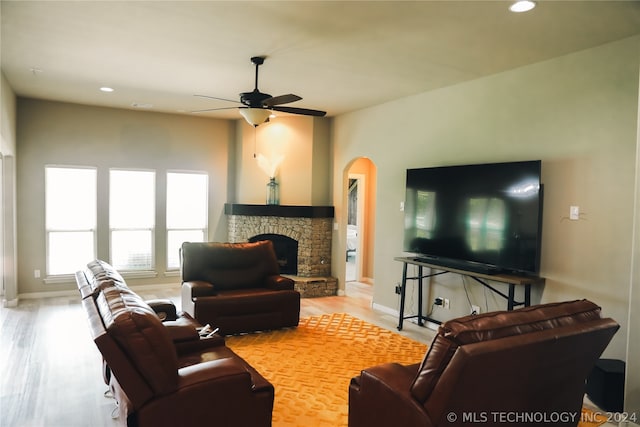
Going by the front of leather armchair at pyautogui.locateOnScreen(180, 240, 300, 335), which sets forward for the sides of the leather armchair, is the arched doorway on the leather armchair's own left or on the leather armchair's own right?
on the leather armchair's own left

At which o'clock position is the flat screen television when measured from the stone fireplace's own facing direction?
The flat screen television is roughly at 11 o'clock from the stone fireplace.

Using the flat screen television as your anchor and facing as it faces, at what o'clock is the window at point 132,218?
The window is roughly at 2 o'clock from the flat screen television.

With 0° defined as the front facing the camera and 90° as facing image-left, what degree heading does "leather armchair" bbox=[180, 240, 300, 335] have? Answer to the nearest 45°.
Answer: approximately 315°

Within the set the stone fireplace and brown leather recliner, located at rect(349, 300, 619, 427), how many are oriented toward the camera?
1

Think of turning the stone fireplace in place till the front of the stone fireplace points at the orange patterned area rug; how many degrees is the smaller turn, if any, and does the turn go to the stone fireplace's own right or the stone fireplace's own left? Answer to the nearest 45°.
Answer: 0° — it already faces it

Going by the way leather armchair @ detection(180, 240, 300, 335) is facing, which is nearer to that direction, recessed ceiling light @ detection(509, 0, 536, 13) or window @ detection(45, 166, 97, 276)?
the recessed ceiling light

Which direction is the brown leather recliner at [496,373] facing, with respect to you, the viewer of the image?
facing away from the viewer and to the left of the viewer

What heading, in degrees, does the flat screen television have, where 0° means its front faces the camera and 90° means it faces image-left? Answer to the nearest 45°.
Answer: approximately 45°

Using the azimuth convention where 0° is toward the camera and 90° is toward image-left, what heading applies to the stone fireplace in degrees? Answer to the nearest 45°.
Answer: approximately 0°

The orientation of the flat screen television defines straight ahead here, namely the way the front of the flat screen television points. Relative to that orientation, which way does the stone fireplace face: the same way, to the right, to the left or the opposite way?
to the left

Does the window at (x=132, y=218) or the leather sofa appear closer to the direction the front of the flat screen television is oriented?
the leather sofa

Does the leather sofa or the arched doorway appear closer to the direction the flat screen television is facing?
the leather sofa
